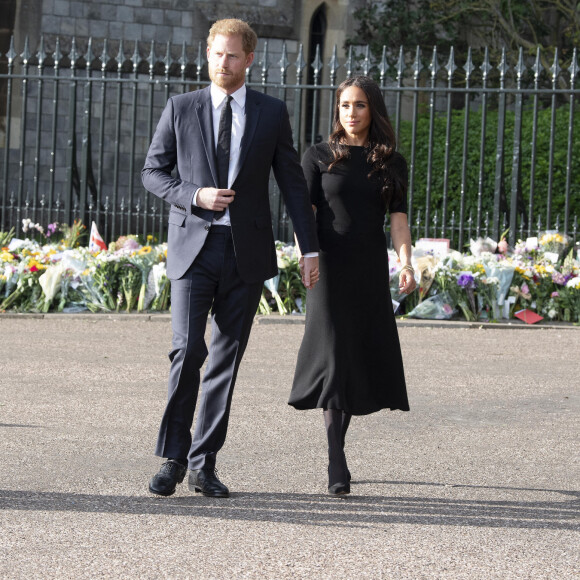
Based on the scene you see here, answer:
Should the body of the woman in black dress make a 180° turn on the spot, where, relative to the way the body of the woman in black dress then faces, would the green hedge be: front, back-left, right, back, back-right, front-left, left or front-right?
front

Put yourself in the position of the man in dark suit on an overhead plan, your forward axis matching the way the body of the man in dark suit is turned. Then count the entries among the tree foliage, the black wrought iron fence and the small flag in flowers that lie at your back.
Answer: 3

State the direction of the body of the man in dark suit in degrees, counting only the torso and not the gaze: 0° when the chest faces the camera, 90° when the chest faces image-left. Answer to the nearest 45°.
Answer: approximately 0°

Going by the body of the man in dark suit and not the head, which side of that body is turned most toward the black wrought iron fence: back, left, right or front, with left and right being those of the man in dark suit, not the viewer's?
back

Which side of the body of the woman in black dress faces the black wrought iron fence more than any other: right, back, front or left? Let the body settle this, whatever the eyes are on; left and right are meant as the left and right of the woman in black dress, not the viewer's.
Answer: back

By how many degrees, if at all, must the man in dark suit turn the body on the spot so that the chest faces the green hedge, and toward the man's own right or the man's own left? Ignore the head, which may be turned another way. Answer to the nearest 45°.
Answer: approximately 180°

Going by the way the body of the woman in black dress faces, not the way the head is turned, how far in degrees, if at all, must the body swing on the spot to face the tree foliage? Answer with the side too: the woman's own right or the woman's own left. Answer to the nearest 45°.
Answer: approximately 180°
